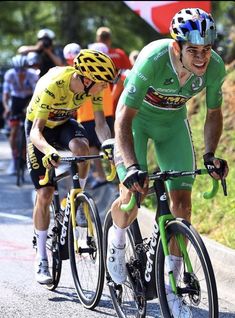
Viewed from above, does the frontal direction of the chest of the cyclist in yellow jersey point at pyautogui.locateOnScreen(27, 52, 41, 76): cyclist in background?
no

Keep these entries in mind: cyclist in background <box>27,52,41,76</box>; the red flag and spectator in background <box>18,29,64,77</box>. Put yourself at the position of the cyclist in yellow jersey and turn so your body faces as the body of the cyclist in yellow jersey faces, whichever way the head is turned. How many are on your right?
0

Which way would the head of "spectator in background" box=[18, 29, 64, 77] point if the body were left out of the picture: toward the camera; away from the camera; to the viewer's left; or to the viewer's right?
toward the camera

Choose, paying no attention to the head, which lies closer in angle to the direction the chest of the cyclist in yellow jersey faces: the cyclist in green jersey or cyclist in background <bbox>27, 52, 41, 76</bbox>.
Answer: the cyclist in green jersey

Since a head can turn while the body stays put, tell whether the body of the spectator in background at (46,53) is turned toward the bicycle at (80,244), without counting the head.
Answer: yes

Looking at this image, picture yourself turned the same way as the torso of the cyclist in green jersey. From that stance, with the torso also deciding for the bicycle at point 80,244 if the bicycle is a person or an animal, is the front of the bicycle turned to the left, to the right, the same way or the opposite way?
the same way

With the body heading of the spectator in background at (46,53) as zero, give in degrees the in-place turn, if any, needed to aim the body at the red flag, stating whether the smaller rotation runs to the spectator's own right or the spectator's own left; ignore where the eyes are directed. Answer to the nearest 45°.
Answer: approximately 45° to the spectator's own left

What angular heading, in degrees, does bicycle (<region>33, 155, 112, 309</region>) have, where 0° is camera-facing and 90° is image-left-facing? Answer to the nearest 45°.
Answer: approximately 315°

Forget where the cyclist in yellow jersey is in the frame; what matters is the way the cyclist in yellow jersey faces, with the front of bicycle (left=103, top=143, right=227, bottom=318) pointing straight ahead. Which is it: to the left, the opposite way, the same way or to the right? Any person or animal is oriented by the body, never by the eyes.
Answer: the same way

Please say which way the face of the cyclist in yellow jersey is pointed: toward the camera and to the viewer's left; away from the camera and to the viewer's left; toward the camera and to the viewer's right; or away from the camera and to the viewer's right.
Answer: toward the camera and to the viewer's right

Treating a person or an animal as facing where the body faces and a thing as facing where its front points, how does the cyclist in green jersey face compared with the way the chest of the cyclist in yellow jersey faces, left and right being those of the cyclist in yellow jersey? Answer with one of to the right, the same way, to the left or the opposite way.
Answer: the same way

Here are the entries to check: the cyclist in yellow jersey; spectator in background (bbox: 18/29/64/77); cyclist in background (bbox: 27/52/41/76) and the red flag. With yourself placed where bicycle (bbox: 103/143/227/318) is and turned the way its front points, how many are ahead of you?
0

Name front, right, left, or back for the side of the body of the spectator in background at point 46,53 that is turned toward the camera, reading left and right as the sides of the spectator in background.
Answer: front

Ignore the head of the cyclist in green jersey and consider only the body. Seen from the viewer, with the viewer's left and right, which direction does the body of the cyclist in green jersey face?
facing the viewer and to the right of the viewer

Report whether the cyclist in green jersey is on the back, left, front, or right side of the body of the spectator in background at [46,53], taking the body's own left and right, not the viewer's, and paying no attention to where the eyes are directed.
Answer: front

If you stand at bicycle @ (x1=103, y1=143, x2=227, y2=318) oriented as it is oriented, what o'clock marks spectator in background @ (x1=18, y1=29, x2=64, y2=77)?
The spectator in background is roughly at 7 o'clock from the bicycle.

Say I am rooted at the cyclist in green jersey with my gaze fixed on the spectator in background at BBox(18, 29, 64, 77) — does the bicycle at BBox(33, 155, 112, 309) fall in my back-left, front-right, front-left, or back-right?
front-left

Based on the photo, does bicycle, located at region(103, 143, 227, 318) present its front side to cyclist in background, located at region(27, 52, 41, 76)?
no

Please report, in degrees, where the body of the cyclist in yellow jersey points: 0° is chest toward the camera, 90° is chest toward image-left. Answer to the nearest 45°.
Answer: approximately 315°

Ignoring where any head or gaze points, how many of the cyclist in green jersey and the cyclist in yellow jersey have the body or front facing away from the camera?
0

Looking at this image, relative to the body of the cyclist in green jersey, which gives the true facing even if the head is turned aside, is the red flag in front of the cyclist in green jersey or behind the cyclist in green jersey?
behind

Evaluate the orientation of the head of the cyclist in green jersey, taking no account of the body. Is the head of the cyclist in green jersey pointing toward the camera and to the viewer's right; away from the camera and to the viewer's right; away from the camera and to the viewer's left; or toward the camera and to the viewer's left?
toward the camera and to the viewer's right
